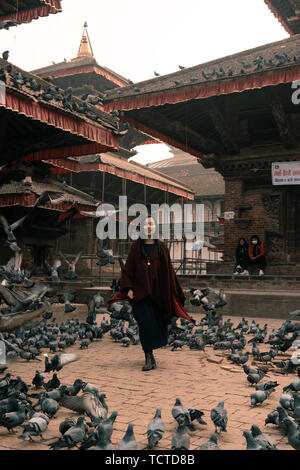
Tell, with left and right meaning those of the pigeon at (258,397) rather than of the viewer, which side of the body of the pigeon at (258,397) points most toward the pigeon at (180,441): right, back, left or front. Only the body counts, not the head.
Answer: front

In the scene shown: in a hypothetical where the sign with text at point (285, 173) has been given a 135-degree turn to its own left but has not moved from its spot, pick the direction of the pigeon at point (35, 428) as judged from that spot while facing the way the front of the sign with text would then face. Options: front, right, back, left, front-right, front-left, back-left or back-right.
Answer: back-right

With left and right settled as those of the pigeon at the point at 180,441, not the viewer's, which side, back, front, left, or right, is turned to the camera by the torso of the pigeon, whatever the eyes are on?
back

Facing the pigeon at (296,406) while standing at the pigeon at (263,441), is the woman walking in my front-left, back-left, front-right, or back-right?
front-left

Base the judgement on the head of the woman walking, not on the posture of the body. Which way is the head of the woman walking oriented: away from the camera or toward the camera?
toward the camera

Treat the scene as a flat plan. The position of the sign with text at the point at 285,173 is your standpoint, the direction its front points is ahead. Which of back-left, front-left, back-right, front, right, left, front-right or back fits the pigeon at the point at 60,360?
front

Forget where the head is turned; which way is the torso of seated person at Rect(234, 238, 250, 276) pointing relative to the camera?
toward the camera

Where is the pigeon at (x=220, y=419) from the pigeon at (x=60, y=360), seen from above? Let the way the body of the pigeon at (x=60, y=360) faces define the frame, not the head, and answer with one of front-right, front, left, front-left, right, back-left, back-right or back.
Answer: back-left

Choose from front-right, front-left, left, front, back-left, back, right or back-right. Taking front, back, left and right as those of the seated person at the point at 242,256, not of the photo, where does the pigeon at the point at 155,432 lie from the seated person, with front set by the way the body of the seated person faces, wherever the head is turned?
front

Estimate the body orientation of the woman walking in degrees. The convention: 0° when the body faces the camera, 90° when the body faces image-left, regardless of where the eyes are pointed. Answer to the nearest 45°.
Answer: approximately 0°
